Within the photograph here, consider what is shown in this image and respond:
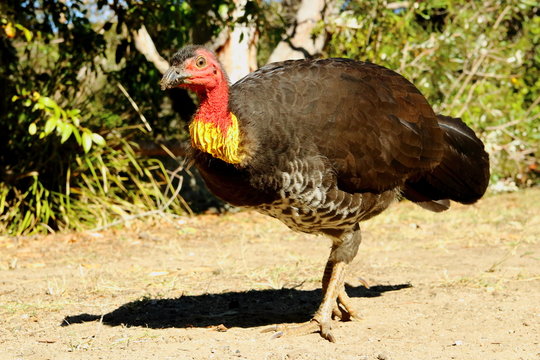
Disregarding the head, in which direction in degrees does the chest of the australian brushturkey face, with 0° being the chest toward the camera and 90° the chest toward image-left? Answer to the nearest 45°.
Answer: approximately 90°

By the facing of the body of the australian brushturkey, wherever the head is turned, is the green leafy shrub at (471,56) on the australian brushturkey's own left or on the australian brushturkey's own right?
on the australian brushturkey's own right
